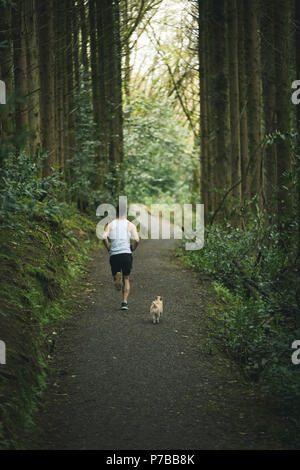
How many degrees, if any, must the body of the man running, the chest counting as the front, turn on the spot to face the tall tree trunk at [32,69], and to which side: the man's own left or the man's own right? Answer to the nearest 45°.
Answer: approximately 45° to the man's own left

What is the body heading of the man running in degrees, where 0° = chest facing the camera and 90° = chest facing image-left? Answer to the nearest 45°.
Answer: approximately 180°
